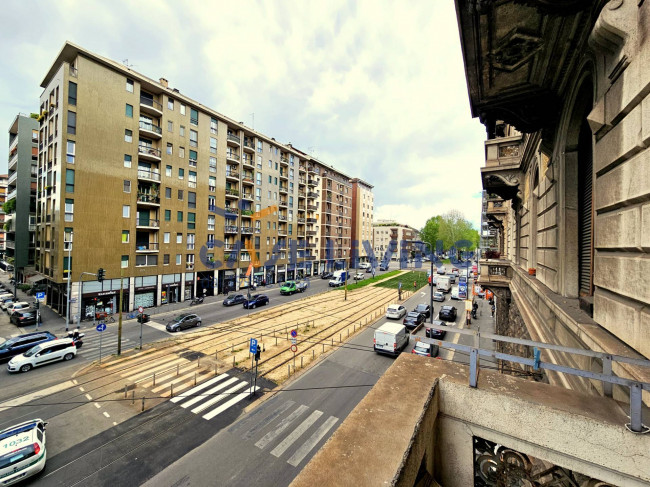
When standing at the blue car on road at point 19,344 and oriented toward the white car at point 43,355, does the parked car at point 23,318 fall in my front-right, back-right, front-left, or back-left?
back-left

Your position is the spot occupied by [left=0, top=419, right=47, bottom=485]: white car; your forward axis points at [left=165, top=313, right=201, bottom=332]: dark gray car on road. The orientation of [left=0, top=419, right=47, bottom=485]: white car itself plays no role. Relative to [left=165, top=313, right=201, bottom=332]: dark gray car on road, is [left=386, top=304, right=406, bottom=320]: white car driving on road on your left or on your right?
right

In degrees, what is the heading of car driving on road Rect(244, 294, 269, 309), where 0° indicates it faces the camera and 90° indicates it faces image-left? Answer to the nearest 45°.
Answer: approximately 45°

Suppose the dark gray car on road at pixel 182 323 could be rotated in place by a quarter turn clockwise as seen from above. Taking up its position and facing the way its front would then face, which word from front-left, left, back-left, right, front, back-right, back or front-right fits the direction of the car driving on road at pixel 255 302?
right

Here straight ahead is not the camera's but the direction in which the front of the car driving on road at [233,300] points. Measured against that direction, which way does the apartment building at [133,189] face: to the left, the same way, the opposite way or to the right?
to the left

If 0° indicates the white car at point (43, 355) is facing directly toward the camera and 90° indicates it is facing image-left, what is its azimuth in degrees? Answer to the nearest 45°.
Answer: approximately 45°

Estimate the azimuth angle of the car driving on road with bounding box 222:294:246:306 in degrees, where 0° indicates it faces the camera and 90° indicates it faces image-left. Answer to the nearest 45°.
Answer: approximately 45°

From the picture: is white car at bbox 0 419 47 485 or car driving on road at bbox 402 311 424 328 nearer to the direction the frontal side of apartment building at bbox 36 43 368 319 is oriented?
the car driving on road
